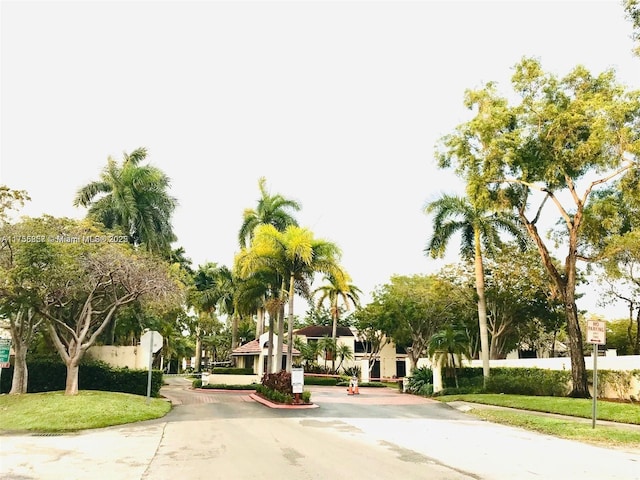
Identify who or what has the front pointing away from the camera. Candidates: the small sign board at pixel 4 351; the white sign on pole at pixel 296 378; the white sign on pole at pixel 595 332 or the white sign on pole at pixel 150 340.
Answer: the white sign on pole at pixel 150 340

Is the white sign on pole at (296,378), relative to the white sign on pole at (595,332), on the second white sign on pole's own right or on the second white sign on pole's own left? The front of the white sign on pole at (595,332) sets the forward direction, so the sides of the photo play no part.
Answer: on the second white sign on pole's own right

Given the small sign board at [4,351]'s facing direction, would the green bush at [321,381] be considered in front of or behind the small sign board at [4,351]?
behind

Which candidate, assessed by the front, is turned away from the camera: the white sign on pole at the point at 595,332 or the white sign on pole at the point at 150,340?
the white sign on pole at the point at 150,340

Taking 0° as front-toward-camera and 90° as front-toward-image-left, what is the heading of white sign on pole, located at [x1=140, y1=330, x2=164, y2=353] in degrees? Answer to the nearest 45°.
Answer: approximately 180°

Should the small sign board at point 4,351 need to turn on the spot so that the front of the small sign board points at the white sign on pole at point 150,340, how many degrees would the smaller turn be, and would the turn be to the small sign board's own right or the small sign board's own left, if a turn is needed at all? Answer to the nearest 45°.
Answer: approximately 135° to the small sign board's own left

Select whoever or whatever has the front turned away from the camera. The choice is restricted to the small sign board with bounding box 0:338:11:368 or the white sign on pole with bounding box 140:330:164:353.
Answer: the white sign on pole

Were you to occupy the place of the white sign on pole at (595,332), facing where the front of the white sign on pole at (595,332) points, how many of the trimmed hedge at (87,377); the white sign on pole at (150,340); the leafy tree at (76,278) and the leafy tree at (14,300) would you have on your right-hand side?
4

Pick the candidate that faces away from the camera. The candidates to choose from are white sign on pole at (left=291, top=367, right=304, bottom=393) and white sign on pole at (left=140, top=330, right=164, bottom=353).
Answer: white sign on pole at (left=140, top=330, right=164, bottom=353)
